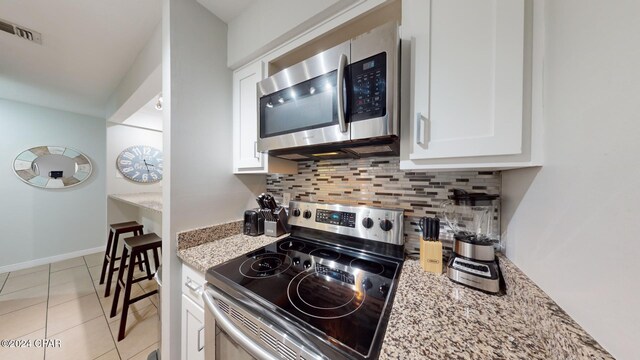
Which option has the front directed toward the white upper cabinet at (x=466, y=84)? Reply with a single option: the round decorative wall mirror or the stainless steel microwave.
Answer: the round decorative wall mirror

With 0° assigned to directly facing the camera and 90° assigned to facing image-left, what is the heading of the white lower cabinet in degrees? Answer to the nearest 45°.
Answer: approximately 45°

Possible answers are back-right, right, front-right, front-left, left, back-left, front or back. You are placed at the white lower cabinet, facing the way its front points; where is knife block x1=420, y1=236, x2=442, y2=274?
left

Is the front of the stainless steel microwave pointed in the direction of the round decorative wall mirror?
no

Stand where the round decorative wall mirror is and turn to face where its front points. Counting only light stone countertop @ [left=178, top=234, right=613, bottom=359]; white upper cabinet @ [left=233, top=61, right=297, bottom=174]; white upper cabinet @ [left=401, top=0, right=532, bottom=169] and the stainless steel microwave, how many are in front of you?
4

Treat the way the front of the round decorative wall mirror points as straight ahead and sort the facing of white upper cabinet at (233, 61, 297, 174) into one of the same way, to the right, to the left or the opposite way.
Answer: to the right

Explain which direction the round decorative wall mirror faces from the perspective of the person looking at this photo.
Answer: facing the viewer

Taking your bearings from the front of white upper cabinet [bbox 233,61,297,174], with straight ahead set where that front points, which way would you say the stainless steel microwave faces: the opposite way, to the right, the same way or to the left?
the same way

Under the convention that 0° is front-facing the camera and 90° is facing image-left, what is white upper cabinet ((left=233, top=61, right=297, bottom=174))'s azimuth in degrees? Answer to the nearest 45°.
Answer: approximately 45°

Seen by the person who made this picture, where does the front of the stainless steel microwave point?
facing the viewer and to the left of the viewer

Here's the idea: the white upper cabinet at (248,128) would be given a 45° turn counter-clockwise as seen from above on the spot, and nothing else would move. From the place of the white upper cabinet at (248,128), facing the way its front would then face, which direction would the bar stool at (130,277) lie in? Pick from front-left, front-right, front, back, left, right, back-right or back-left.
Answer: back-right
